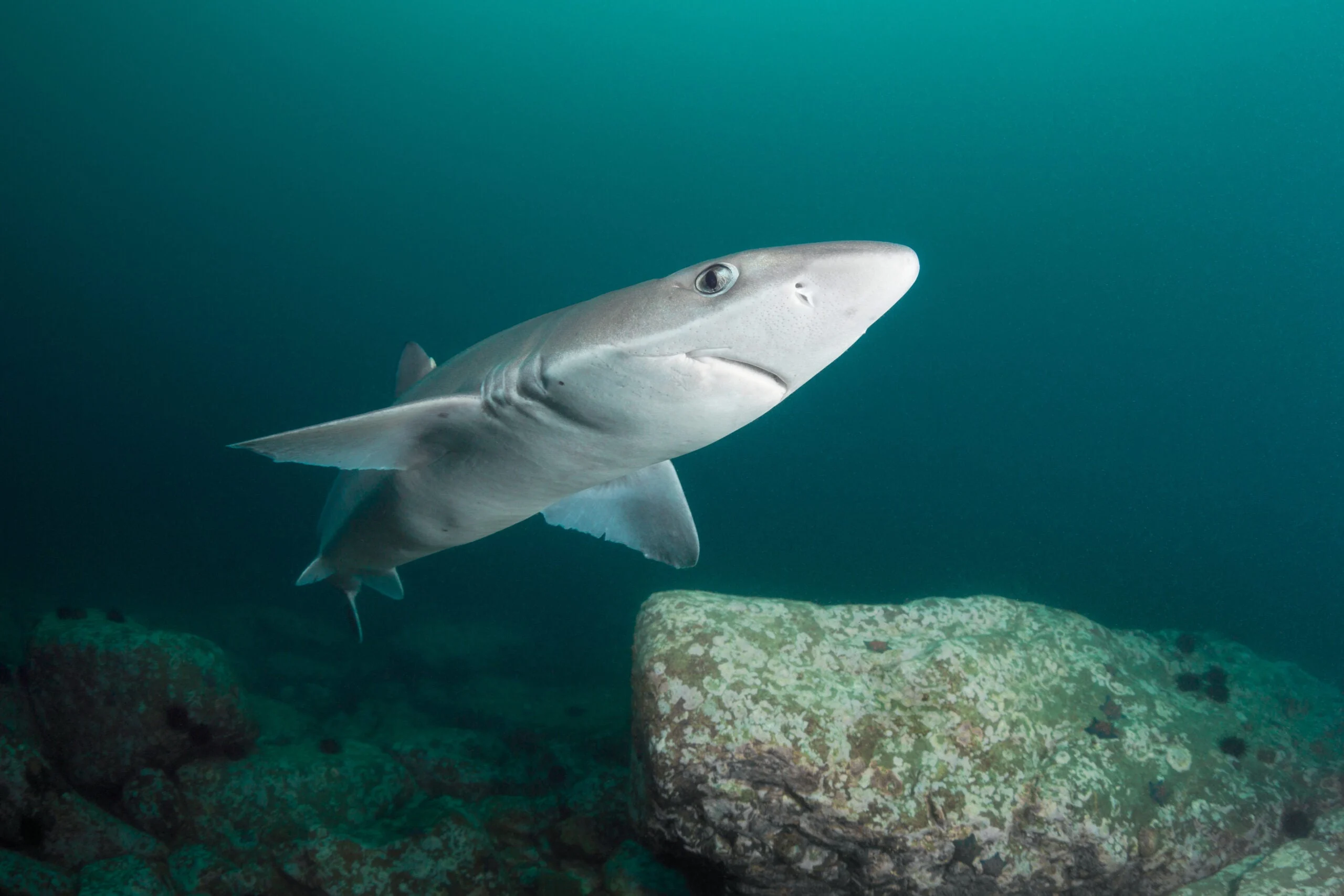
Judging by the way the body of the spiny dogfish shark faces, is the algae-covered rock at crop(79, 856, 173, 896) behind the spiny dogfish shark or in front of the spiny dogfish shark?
behind

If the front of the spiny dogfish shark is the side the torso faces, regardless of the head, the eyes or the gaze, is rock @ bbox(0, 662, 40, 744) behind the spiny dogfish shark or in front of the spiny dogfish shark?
behind

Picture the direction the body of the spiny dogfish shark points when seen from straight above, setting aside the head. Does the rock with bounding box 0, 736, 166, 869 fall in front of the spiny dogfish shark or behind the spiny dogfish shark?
behind

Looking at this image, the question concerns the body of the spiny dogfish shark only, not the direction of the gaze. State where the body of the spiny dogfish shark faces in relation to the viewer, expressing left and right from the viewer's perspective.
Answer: facing the viewer and to the right of the viewer

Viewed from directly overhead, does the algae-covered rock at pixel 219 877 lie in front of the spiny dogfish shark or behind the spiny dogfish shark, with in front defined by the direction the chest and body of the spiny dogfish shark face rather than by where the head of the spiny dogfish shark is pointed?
behind

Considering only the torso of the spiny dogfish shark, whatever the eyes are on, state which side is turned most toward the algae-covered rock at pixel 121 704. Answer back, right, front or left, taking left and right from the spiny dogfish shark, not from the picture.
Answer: back

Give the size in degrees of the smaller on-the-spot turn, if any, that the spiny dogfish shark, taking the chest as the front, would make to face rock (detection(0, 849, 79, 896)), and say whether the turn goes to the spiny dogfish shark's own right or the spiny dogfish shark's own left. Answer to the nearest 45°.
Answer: approximately 180°

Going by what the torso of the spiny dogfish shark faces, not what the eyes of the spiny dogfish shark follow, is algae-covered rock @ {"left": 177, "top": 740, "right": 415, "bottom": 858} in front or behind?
behind
